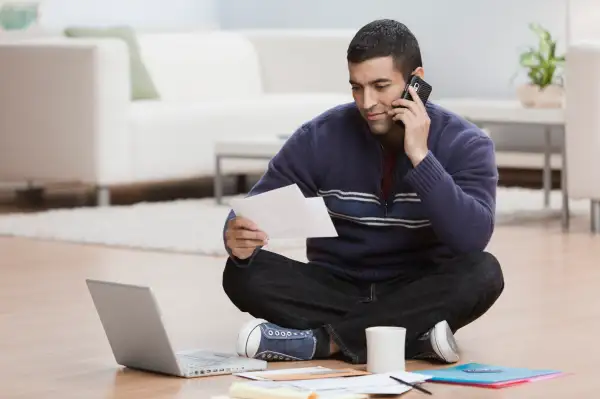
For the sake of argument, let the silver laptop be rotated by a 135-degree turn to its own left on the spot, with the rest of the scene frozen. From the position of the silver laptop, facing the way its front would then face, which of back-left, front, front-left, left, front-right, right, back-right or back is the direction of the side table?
right

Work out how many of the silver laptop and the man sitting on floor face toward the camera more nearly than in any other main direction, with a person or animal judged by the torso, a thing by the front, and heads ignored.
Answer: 1

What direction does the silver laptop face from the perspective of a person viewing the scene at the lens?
facing away from the viewer and to the right of the viewer

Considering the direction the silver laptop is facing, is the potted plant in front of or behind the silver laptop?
in front

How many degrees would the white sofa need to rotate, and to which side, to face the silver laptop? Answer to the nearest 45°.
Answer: approximately 45° to its right

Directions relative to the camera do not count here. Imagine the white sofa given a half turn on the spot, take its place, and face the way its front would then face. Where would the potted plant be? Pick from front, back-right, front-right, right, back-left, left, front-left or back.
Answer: back-right

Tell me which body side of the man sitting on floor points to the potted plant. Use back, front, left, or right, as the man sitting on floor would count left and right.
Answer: back

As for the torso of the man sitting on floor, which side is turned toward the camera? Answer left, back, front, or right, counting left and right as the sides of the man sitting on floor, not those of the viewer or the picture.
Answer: front

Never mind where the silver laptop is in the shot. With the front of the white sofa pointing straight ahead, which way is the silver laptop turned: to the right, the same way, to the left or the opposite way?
to the left

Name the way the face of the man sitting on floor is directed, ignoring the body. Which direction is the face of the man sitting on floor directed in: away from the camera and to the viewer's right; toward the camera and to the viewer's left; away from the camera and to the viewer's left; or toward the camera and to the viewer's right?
toward the camera and to the viewer's left

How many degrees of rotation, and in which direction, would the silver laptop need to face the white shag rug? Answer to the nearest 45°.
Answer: approximately 45° to its left

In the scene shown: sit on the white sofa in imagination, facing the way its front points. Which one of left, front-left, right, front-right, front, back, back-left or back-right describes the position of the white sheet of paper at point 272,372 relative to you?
front-right

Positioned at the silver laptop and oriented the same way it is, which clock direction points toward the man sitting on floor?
The man sitting on floor is roughly at 1 o'clock from the silver laptop.

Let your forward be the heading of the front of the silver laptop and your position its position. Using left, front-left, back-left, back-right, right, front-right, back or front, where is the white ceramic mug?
front-right

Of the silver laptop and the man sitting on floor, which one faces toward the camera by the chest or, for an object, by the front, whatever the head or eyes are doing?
the man sitting on floor
